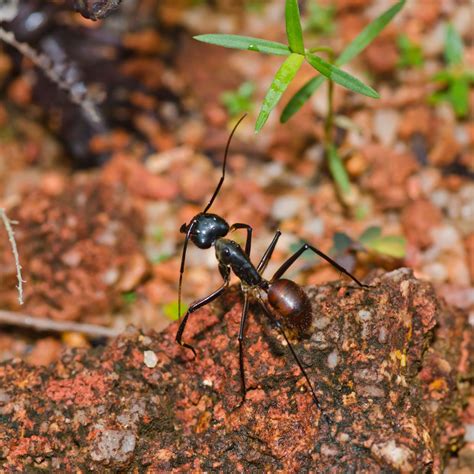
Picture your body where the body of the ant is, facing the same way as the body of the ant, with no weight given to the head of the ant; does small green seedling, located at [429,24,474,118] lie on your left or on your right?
on your right

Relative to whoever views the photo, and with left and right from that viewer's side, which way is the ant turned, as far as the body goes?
facing away from the viewer and to the left of the viewer

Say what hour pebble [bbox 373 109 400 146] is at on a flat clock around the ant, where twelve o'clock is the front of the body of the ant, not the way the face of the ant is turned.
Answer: The pebble is roughly at 3 o'clock from the ant.

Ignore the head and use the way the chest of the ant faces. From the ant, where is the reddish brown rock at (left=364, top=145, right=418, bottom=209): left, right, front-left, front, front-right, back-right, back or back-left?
right

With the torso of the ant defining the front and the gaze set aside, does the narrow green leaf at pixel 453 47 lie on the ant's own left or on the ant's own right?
on the ant's own right

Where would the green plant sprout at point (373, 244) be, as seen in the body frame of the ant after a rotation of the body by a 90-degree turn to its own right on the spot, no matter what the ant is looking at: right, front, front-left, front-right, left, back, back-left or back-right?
front

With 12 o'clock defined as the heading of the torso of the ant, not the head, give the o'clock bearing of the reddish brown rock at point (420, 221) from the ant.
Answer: The reddish brown rock is roughly at 3 o'clock from the ant.
